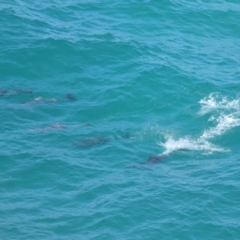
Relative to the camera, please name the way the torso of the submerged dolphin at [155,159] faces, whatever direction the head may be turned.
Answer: to the viewer's left

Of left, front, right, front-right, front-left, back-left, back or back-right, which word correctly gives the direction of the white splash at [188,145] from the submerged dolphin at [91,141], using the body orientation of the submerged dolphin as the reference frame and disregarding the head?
back

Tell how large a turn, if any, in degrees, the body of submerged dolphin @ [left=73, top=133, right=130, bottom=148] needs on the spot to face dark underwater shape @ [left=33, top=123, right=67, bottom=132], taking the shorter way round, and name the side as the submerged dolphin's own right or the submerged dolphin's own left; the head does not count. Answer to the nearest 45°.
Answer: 0° — it already faces it

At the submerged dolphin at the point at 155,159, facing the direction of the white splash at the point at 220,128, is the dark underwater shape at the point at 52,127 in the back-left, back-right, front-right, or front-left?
back-left

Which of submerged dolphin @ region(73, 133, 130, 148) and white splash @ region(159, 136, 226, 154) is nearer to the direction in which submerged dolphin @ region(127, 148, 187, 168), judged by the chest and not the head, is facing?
the submerged dolphin

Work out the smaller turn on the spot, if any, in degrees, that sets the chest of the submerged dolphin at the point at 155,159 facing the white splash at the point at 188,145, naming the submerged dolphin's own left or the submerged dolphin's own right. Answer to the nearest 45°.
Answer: approximately 135° to the submerged dolphin's own right

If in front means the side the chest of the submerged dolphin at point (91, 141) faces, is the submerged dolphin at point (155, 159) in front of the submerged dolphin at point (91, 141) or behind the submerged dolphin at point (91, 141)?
behind

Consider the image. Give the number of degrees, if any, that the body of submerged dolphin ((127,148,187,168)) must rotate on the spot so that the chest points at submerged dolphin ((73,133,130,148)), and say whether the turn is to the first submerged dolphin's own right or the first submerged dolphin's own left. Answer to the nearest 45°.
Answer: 0° — it already faces it

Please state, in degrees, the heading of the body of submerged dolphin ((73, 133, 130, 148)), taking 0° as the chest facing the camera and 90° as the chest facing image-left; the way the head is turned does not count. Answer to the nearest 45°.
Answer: approximately 90°

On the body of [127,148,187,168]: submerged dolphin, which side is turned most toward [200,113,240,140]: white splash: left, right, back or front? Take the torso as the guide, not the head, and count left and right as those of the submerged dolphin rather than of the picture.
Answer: back

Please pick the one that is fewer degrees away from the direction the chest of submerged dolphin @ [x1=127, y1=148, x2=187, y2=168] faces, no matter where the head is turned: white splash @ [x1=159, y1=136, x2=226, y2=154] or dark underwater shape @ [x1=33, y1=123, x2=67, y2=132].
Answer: the dark underwater shape

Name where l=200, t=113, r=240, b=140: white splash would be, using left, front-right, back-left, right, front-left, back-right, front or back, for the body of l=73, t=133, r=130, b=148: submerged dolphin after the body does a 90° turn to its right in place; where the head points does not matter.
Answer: right

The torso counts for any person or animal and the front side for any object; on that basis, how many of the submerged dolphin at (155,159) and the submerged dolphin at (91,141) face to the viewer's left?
2

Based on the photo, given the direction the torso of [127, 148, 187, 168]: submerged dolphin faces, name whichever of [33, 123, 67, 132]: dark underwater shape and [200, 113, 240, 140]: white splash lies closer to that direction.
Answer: the dark underwater shape
